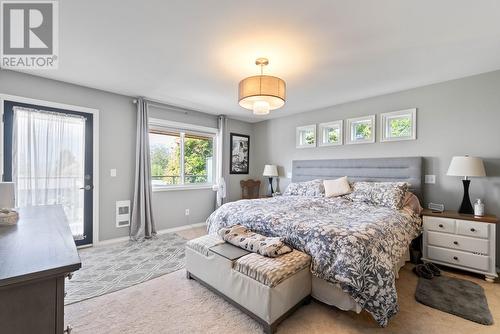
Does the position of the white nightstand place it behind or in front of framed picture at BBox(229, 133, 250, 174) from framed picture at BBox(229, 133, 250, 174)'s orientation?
in front

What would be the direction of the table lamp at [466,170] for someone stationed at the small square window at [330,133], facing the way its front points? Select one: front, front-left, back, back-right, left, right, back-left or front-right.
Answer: left

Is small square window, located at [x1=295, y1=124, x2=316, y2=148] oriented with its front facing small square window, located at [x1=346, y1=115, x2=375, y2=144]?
no

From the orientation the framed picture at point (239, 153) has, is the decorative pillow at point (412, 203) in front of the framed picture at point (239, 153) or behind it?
in front

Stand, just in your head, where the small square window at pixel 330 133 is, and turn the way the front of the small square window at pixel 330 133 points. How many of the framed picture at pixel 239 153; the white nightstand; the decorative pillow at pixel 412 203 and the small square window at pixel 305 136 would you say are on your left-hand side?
2

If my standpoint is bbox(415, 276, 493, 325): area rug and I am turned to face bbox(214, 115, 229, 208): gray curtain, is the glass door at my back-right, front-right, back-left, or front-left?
front-left

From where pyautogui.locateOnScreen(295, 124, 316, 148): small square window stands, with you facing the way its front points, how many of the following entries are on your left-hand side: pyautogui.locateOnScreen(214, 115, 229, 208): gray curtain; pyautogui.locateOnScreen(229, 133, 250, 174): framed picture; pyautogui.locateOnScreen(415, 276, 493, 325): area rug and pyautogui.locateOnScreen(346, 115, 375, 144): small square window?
2

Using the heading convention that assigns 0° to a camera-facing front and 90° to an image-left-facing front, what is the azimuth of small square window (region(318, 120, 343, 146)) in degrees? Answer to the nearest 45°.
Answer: approximately 45°

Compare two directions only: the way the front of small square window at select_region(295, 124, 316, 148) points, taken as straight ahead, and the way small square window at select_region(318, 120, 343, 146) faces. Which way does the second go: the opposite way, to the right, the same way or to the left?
the same way

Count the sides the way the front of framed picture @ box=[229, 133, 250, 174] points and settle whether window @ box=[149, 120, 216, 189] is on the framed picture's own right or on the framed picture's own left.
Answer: on the framed picture's own right

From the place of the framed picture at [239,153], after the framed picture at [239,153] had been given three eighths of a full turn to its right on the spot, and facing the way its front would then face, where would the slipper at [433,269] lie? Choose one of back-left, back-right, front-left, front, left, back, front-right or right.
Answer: back-left

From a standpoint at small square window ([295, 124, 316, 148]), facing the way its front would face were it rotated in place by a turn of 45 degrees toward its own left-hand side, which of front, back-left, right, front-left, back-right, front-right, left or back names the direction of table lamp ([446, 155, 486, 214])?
front-left

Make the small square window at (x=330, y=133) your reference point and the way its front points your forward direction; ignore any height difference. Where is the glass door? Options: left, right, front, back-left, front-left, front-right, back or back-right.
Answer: front
